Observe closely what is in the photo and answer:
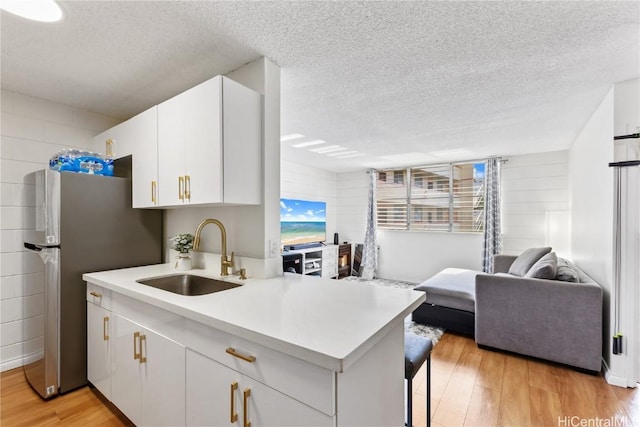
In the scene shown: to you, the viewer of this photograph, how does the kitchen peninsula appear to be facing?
facing the viewer and to the left of the viewer

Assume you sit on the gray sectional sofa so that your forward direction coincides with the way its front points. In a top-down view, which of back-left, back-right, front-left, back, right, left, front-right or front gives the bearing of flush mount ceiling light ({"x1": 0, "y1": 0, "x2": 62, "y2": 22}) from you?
front-left

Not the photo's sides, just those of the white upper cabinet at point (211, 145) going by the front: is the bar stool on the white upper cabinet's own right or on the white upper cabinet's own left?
on the white upper cabinet's own left

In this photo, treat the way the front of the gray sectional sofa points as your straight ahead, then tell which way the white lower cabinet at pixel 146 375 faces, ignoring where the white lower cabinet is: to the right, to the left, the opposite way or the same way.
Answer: to the left

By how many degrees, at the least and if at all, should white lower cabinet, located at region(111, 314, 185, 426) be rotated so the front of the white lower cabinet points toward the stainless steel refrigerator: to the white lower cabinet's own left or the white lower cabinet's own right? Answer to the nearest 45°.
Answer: approximately 90° to the white lower cabinet's own right

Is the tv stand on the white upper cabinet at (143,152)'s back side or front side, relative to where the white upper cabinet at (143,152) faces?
on the back side

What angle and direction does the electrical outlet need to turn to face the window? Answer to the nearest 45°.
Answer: approximately 90° to its left

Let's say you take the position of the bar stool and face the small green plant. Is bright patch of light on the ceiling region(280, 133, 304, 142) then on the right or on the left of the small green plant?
right

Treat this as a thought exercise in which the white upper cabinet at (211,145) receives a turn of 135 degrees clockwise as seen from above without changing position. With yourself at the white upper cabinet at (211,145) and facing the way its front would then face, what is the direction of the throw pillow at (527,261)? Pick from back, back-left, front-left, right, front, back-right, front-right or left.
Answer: right

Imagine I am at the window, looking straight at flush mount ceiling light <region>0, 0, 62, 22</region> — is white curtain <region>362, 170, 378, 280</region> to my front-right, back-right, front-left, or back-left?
front-right

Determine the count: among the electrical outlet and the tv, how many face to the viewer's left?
0

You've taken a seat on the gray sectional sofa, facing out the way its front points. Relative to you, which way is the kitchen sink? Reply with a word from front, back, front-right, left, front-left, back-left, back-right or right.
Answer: front-left

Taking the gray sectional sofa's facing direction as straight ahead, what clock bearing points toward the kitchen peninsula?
The kitchen peninsula is roughly at 10 o'clock from the gray sectional sofa.

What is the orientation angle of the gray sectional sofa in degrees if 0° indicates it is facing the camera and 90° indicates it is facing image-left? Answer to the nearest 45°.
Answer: approximately 90°

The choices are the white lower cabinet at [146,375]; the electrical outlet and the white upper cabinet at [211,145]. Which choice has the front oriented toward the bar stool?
the electrical outlet
